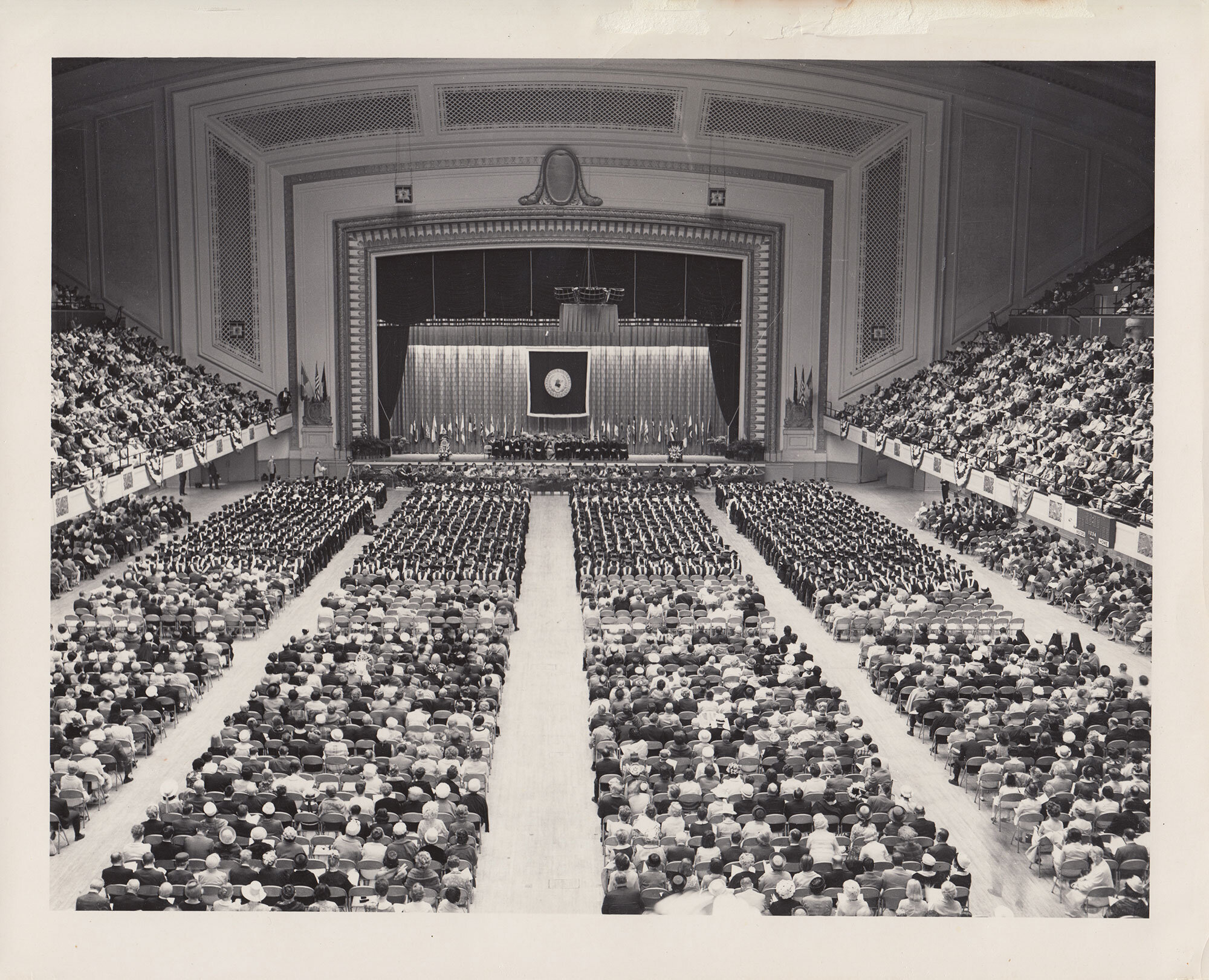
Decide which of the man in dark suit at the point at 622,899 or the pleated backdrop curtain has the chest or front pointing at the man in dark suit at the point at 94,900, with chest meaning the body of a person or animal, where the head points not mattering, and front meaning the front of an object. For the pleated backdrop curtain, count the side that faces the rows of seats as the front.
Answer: the pleated backdrop curtain

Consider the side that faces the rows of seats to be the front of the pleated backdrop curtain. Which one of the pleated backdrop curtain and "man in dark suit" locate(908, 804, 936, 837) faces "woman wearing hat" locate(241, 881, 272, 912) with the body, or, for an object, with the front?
the pleated backdrop curtain

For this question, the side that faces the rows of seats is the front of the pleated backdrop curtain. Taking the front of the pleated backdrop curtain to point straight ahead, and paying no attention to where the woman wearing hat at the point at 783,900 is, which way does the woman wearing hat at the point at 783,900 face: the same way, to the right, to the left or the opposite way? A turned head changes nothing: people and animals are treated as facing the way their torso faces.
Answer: the opposite way

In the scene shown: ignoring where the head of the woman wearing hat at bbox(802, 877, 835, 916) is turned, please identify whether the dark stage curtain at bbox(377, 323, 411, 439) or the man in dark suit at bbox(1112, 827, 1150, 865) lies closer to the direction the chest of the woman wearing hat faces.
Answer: the dark stage curtain

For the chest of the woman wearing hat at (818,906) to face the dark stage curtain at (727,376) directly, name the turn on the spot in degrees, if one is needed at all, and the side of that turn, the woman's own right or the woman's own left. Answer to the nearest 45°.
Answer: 0° — they already face it

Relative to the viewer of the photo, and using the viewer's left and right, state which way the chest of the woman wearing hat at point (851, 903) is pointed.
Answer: facing away from the viewer

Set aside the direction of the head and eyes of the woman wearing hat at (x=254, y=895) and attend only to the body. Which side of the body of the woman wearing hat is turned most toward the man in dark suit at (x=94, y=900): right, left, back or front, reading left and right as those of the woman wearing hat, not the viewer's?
left

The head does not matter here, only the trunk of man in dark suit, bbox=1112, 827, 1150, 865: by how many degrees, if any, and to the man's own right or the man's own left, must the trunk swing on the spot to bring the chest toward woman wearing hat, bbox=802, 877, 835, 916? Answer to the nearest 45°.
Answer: approximately 135° to the man's own left

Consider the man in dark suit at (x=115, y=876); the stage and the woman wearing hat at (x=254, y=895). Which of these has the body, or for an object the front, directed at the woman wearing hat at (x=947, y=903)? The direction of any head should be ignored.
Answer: the stage

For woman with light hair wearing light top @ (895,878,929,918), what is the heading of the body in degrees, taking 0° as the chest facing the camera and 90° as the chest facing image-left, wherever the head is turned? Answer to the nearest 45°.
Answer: approximately 180°
